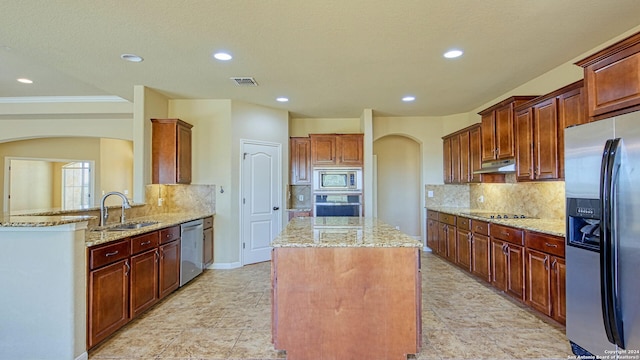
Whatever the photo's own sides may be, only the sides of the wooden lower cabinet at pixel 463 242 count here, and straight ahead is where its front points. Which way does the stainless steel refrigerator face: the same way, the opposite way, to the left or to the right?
the same way

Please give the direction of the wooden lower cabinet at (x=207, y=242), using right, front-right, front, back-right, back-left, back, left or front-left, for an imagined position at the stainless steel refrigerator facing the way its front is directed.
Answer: front-right

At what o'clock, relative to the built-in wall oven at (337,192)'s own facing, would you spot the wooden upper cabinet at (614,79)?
The wooden upper cabinet is roughly at 11 o'clock from the built-in wall oven.

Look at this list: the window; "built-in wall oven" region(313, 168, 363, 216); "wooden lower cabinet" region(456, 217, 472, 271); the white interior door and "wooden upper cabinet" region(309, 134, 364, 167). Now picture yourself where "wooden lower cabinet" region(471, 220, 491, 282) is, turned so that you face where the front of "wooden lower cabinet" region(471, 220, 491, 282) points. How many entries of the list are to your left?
0

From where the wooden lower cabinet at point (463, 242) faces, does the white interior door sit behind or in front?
in front

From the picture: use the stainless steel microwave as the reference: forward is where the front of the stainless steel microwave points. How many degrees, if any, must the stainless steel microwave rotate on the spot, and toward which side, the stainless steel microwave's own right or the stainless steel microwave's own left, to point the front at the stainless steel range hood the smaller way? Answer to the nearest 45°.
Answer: approximately 45° to the stainless steel microwave's own left

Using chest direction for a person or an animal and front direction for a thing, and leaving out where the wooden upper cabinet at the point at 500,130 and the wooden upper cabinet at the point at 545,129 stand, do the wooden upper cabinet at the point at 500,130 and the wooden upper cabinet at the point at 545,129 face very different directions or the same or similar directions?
same or similar directions

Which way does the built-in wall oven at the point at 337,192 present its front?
toward the camera

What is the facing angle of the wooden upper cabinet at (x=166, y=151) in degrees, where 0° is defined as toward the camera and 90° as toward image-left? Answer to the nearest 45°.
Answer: approximately 315°

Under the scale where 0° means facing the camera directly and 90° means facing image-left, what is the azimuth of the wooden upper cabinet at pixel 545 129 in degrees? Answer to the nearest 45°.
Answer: approximately 45°

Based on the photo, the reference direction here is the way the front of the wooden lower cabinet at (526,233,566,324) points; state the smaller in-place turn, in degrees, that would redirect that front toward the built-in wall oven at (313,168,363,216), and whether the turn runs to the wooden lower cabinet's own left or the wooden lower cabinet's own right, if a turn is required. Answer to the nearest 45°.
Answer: approximately 90° to the wooden lower cabinet's own right

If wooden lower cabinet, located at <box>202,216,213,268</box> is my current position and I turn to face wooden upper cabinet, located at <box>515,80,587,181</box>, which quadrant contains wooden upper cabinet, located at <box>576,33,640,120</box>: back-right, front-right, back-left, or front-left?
front-right

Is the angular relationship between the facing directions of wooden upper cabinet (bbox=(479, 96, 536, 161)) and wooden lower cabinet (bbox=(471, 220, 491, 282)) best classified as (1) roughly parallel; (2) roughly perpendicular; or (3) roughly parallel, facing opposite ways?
roughly parallel

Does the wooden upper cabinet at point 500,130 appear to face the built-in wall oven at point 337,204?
no

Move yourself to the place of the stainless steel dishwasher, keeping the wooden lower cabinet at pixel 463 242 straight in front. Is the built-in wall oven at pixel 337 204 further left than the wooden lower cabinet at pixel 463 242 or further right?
left

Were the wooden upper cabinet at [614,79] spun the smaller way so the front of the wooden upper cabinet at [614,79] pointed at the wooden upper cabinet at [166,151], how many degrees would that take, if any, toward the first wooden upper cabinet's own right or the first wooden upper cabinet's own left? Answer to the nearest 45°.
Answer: approximately 45° to the first wooden upper cabinet's own right

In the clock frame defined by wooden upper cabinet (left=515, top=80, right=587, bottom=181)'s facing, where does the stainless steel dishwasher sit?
The stainless steel dishwasher is roughly at 1 o'clock from the wooden upper cabinet.

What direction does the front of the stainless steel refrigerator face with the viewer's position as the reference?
facing the viewer and to the left of the viewer
